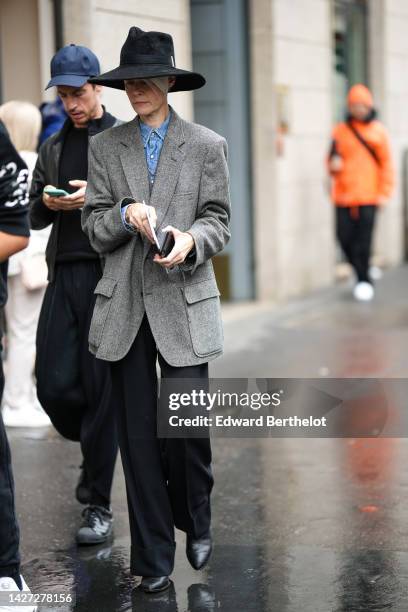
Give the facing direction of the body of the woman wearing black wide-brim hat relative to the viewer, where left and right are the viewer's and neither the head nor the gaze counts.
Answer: facing the viewer

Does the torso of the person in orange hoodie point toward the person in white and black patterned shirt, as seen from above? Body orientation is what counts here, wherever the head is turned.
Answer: yes

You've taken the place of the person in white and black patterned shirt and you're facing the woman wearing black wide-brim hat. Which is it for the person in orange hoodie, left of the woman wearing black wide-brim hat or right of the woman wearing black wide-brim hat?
left

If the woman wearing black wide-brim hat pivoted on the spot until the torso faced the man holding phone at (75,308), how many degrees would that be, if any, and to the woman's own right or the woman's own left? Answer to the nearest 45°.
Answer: approximately 135° to the woman's own right

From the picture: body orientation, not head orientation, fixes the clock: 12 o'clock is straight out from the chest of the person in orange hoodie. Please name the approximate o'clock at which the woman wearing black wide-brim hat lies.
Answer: The woman wearing black wide-brim hat is roughly at 12 o'clock from the person in orange hoodie.

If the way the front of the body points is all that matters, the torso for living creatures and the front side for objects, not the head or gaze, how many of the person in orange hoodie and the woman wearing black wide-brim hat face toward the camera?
2

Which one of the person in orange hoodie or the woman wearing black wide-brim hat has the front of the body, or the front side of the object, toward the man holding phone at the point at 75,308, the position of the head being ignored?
the person in orange hoodie

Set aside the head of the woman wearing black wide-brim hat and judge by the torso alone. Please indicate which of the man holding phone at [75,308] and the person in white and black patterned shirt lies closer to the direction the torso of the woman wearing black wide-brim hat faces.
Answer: the person in white and black patterned shirt

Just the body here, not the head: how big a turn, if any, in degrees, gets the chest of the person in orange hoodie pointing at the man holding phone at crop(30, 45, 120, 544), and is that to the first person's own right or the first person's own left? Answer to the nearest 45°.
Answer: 0° — they already face them

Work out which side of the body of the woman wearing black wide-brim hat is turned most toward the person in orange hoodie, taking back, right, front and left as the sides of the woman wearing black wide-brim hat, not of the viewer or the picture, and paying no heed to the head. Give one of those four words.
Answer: back
